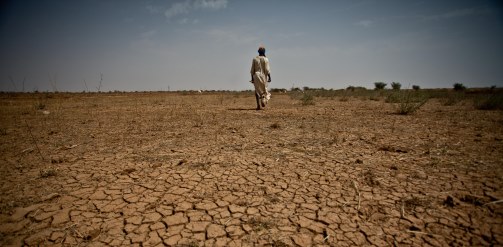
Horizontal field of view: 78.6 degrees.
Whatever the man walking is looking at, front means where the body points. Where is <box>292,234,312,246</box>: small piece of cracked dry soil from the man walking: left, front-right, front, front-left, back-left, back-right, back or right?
back

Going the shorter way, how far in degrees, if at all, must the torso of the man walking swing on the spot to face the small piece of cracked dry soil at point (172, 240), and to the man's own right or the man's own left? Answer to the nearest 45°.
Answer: approximately 180°

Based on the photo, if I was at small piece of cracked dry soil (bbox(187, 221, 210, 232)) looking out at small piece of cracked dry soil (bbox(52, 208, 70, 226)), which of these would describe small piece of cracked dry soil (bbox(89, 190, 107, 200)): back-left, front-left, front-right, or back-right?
front-right

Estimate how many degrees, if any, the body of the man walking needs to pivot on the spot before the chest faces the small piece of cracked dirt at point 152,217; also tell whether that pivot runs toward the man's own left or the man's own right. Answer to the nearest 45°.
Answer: approximately 180°

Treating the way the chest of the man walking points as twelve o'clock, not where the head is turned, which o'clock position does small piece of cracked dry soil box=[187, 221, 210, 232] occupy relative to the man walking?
The small piece of cracked dry soil is roughly at 6 o'clock from the man walking.

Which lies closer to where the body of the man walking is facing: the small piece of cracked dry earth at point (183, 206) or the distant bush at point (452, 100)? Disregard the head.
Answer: the distant bush

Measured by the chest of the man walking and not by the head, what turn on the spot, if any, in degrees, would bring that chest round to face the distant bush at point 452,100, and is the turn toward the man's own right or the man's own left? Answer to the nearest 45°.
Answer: approximately 45° to the man's own right

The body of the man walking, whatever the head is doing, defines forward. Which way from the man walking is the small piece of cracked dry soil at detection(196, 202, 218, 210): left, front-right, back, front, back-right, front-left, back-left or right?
back

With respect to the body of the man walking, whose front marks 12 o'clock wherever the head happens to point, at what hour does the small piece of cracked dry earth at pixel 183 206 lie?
The small piece of cracked dry earth is roughly at 6 o'clock from the man walking.

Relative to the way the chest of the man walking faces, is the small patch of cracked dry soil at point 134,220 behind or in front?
behind

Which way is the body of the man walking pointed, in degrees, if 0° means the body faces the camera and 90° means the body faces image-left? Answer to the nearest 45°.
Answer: approximately 180°

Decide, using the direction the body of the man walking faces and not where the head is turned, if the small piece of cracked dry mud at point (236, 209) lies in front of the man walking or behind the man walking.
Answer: behind
